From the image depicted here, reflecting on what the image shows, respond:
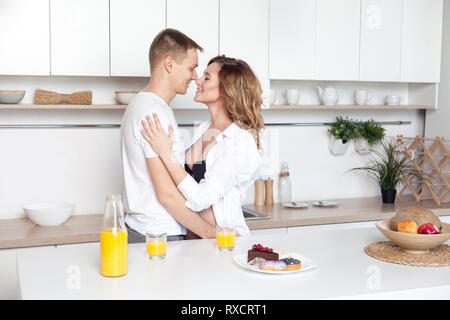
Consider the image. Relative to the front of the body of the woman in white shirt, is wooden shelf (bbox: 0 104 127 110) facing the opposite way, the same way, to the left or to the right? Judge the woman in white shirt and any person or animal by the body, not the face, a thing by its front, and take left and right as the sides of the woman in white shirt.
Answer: to the left

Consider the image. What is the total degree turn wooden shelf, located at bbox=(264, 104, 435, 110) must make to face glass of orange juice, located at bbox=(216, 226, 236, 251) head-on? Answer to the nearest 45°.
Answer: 0° — it already faces it

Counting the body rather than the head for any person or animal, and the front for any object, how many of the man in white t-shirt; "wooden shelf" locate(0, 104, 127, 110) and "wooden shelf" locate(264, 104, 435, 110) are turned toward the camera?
2

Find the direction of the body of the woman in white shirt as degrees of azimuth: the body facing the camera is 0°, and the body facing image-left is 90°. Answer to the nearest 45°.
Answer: approximately 90°

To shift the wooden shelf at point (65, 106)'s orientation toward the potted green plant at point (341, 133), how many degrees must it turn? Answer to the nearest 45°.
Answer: approximately 90° to its left

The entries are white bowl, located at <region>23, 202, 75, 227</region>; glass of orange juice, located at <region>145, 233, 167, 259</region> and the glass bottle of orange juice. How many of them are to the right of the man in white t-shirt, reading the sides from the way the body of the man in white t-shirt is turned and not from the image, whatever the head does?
2

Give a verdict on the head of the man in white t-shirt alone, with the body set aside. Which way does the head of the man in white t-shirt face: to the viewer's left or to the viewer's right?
to the viewer's right

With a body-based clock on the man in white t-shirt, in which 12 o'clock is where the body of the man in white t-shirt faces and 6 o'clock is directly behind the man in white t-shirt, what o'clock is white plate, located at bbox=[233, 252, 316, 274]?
The white plate is roughly at 2 o'clock from the man in white t-shirt.

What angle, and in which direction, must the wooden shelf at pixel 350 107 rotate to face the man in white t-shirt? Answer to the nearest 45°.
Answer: approximately 45° to its right

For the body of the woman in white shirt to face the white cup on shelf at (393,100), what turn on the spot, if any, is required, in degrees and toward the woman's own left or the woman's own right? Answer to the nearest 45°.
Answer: approximately 135° to the woman's own right

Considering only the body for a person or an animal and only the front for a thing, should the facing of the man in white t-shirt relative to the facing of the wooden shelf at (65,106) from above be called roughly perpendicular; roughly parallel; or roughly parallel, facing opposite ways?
roughly perpendicular

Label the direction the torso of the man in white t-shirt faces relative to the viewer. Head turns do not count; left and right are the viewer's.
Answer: facing to the right of the viewer

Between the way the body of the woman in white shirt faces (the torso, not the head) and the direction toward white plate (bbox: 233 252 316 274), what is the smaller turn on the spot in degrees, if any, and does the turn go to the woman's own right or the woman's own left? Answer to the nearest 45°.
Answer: approximately 90° to the woman's own left
